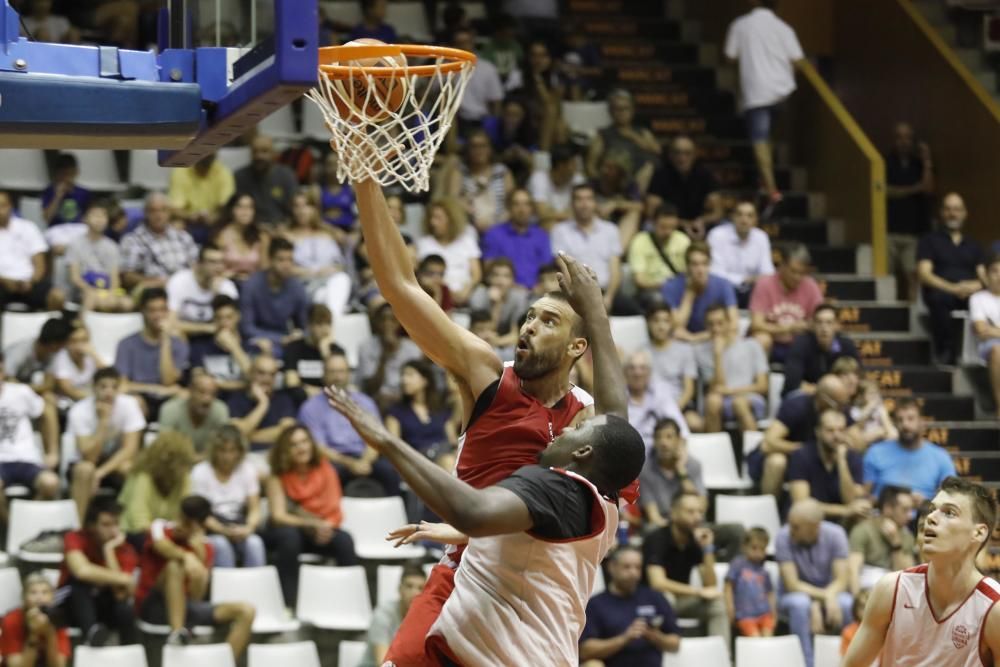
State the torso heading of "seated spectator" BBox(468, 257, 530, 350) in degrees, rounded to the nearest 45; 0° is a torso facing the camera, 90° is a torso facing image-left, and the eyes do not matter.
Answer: approximately 0°

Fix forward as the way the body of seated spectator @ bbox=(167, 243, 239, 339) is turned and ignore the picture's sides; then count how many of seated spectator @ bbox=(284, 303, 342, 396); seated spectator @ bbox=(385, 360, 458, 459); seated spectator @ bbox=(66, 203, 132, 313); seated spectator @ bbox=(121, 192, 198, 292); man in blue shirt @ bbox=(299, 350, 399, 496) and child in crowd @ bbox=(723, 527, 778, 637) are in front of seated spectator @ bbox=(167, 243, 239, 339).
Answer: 4

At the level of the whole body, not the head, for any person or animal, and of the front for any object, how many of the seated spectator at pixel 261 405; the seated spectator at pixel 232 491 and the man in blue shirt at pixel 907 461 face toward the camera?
3

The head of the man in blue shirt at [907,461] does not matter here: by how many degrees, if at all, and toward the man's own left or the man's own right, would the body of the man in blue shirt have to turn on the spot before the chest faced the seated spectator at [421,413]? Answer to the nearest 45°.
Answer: approximately 90° to the man's own right

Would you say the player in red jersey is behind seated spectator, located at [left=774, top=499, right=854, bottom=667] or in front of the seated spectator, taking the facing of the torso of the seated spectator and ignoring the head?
in front

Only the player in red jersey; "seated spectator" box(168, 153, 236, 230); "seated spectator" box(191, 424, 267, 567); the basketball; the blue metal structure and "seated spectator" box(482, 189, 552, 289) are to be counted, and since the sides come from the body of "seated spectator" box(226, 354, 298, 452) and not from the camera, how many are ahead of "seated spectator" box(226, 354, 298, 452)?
4

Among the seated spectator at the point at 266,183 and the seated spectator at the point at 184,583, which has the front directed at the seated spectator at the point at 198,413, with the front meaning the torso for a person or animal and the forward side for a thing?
the seated spectator at the point at 266,183

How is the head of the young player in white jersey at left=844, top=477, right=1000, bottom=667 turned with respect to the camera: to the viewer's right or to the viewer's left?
to the viewer's left

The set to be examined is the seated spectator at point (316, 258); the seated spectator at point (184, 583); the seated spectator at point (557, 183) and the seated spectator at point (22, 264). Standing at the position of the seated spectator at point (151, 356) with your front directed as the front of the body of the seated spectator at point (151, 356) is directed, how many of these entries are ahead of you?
1

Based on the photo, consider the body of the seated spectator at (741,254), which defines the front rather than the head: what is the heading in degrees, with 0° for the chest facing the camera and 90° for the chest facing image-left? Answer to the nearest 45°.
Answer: approximately 0°

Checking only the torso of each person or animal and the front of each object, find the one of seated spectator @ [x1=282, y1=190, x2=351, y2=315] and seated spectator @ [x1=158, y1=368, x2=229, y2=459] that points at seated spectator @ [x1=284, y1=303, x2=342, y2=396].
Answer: seated spectator @ [x1=282, y1=190, x2=351, y2=315]

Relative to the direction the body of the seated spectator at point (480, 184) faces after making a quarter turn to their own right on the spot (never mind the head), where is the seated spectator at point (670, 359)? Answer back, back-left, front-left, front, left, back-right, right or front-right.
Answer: back-left

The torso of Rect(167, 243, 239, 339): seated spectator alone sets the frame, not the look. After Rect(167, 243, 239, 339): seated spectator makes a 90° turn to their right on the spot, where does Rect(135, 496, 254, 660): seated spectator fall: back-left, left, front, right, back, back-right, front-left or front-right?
front-left
